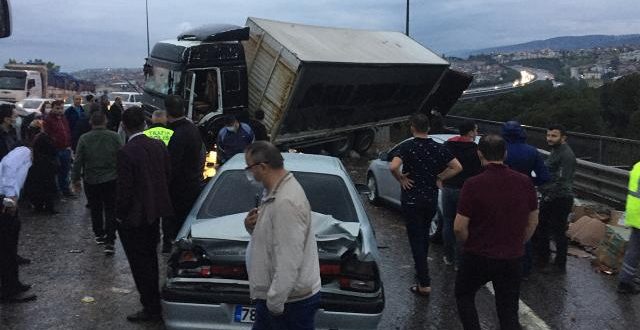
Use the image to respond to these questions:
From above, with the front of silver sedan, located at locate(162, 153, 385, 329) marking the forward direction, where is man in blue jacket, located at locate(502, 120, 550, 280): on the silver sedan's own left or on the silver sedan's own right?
on the silver sedan's own right

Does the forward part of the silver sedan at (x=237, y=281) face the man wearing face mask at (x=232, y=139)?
yes

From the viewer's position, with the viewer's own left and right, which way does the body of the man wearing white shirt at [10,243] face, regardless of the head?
facing to the right of the viewer

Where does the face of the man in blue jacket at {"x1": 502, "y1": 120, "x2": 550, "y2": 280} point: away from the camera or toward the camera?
away from the camera

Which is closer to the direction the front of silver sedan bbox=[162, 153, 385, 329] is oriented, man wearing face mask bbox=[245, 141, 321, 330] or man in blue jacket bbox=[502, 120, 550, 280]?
the man in blue jacket

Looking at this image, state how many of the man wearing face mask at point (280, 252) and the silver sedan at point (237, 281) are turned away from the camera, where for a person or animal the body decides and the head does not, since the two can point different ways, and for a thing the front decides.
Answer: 1

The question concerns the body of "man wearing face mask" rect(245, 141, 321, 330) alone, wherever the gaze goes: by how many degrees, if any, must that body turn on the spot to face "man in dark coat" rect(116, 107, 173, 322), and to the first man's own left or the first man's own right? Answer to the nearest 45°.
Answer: approximately 45° to the first man's own right

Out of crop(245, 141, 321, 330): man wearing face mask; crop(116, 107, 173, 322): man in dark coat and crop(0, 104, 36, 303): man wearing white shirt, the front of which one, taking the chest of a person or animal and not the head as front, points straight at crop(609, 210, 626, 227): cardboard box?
crop(0, 104, 36, 303): man wearing white shirt

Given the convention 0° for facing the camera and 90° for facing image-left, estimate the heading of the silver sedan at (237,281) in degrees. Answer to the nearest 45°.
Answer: approximately 180°

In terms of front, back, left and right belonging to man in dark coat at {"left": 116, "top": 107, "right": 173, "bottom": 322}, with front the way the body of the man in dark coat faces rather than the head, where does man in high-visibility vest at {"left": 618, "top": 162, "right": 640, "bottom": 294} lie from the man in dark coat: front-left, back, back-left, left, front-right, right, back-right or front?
back-right

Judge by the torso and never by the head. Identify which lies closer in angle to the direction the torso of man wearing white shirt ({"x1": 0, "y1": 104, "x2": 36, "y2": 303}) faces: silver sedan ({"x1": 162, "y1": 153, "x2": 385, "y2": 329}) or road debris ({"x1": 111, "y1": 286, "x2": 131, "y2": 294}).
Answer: the road debris
